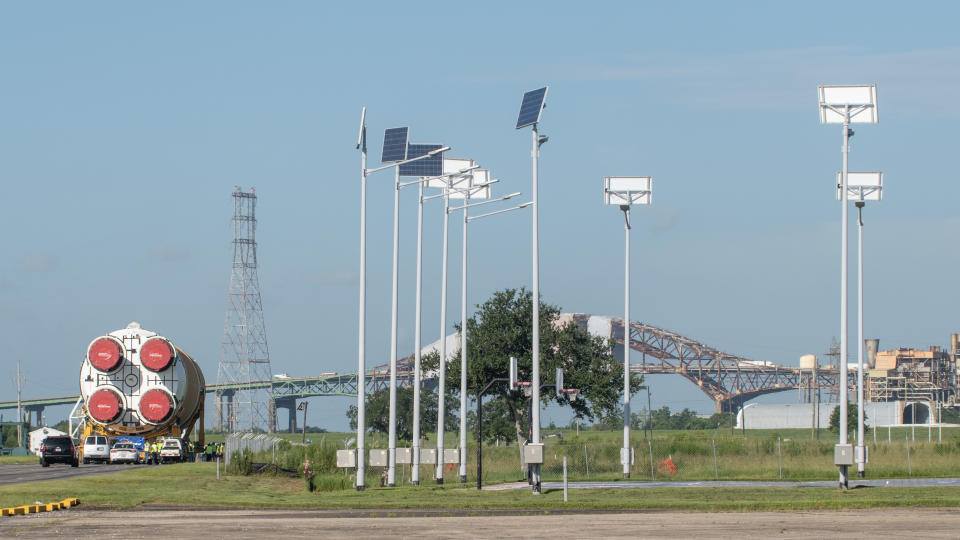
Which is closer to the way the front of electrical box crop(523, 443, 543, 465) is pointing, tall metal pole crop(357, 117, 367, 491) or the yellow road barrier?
the yellow road barrier

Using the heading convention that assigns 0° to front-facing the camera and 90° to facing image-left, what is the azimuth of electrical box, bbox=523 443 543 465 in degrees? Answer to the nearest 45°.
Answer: approximately 0°

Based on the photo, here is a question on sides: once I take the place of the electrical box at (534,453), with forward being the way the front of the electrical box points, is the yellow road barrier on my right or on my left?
on my right

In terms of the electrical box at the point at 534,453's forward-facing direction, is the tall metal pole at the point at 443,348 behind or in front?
behind

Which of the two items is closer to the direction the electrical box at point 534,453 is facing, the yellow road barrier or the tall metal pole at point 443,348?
the yellow road barrier

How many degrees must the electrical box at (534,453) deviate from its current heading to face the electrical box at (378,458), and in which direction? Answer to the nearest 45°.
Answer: approximately 135° to its right

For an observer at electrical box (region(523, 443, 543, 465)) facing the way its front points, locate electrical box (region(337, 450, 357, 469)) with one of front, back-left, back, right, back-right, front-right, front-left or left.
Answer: back-right

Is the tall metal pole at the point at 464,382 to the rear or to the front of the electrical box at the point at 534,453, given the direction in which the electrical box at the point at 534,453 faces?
to the rear

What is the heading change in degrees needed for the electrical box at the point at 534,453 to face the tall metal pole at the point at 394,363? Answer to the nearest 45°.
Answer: approximately 135° to its right

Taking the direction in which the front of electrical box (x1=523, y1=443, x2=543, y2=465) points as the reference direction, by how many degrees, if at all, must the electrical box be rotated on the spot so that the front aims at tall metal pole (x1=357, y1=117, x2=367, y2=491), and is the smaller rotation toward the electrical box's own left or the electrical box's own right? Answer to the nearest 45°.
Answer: approximately 135° to the electrical box's own right
